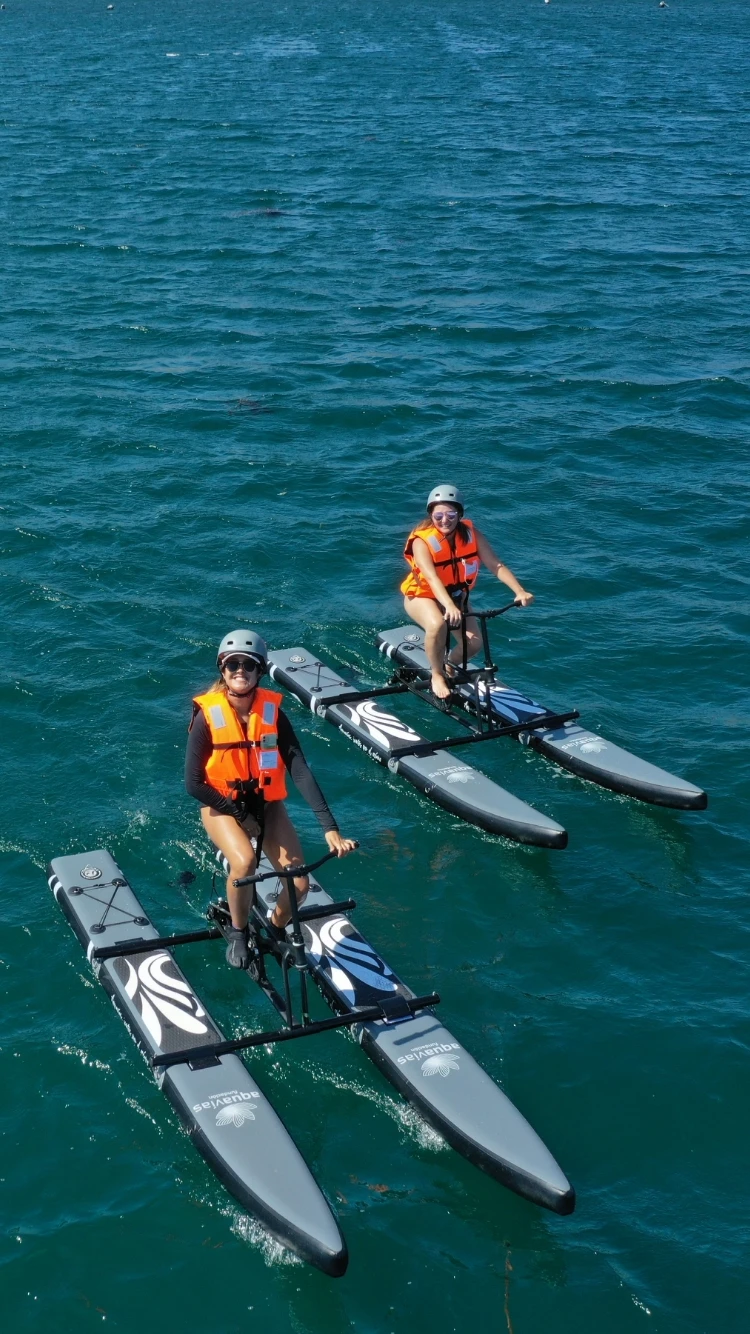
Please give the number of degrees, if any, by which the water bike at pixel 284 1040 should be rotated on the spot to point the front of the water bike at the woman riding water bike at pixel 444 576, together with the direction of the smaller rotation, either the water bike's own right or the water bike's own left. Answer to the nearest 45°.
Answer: approximately 135° to the water bike's own left

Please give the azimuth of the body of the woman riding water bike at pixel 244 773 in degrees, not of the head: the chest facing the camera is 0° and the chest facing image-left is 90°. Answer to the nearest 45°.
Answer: approximately 315°

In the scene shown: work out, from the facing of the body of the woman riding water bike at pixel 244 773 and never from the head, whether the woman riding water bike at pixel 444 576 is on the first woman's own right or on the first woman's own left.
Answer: on the first woman's own left

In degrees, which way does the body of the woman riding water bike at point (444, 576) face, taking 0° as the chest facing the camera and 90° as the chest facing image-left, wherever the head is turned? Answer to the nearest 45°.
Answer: approximately 315°

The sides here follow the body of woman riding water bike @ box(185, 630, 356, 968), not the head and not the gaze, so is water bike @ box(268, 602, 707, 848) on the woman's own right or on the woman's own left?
on the woman's own left
